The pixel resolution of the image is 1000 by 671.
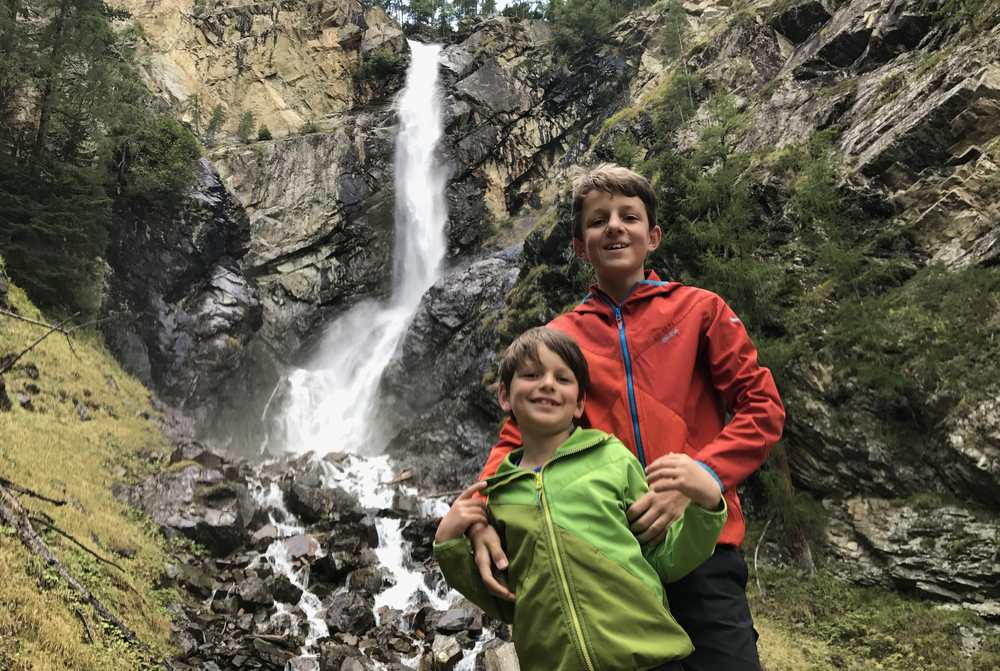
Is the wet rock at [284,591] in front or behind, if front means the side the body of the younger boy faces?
behind

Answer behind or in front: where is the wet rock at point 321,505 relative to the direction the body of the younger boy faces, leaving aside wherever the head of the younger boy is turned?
behind

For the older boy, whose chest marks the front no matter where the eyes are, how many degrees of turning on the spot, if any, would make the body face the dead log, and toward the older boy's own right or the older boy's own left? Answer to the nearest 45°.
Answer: approximately 135° to the older boy's own right

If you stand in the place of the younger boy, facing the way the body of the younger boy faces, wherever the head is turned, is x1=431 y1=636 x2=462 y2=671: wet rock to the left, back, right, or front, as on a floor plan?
back

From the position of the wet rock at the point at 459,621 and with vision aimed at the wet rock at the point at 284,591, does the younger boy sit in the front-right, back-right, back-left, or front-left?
back-left

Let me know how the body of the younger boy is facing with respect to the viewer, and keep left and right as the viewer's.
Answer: facing the viewer

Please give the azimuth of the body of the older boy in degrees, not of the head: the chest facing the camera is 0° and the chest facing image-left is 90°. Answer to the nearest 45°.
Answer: approximately 0°

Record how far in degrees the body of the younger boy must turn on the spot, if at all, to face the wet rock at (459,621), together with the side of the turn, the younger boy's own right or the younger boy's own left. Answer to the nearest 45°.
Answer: approximately 180°

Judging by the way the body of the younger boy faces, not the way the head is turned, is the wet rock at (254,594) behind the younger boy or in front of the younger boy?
behind

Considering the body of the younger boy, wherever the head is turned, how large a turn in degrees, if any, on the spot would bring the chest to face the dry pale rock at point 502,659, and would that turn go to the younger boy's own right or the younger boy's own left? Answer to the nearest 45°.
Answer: approximately 180°

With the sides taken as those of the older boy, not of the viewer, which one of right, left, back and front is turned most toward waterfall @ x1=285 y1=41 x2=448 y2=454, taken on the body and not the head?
back
